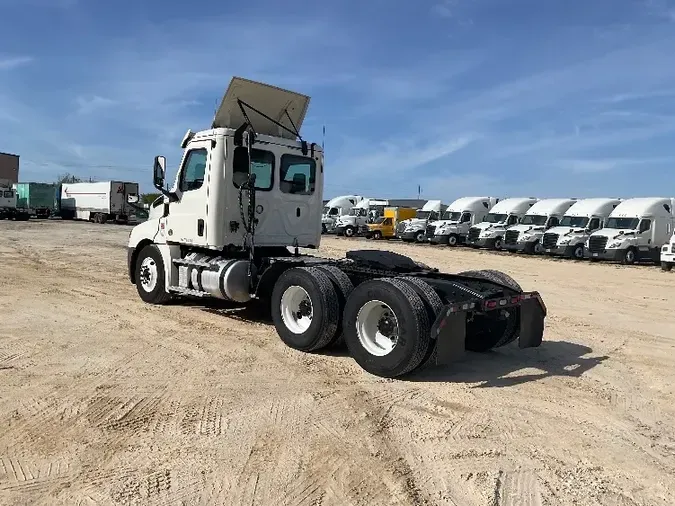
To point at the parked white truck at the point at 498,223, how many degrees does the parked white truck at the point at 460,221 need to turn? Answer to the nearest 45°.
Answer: approximately 90° to its left

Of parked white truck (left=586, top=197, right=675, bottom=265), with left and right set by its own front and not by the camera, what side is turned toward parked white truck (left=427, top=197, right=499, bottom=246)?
right

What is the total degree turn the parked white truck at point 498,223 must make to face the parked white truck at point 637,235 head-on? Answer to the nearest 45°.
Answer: approximately 90° to its left

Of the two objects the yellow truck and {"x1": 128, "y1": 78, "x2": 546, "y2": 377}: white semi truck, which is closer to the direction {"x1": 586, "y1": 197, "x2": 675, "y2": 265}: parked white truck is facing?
the white semi truck

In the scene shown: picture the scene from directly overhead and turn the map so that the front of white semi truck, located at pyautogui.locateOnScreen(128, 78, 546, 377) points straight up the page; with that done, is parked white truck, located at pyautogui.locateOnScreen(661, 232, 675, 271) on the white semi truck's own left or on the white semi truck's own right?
on the white semi truck's own right

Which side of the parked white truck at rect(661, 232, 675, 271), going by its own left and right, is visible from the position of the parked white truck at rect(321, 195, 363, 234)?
right

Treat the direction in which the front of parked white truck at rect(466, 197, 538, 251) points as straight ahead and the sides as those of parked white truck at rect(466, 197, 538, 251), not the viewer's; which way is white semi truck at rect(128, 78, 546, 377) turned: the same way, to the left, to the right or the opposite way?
to the right

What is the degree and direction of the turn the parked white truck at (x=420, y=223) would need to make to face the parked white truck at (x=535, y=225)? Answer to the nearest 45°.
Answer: approximately 90° to its left

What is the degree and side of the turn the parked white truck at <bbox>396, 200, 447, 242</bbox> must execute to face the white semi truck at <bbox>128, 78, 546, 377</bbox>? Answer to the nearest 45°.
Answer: approximately 45° to its left

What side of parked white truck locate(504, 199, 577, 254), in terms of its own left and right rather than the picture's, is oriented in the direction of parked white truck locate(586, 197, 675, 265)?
left

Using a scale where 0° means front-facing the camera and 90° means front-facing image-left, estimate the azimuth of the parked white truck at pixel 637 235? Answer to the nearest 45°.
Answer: approximately 45°

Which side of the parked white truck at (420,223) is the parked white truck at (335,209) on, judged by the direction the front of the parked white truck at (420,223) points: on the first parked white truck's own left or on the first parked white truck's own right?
on the first parked white truck's own right
